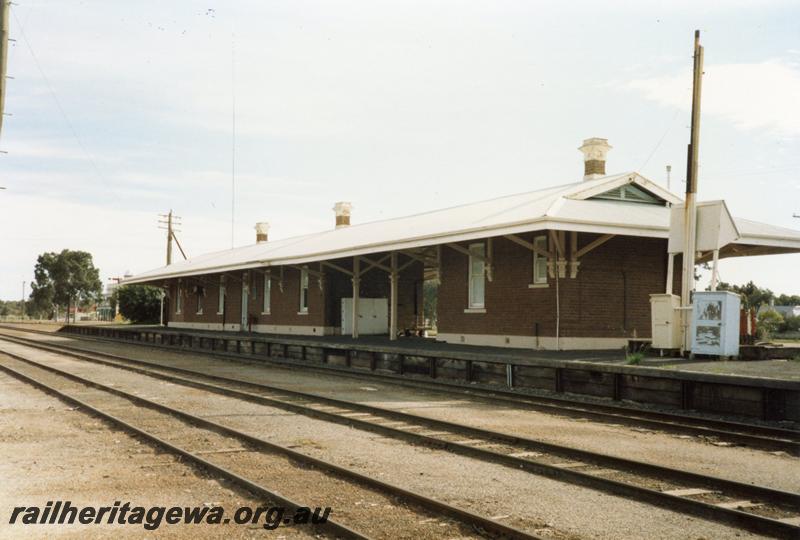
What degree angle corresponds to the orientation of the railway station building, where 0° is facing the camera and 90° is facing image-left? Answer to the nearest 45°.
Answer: approximately 45°

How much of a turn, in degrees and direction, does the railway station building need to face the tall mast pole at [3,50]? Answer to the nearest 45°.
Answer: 0° — it already faces it

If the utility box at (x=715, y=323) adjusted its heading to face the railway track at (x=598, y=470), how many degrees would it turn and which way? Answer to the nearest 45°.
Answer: approximately 45° to its left

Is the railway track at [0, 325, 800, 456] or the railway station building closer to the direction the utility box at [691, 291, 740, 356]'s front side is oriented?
the railway track

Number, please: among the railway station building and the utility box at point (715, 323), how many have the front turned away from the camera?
0
